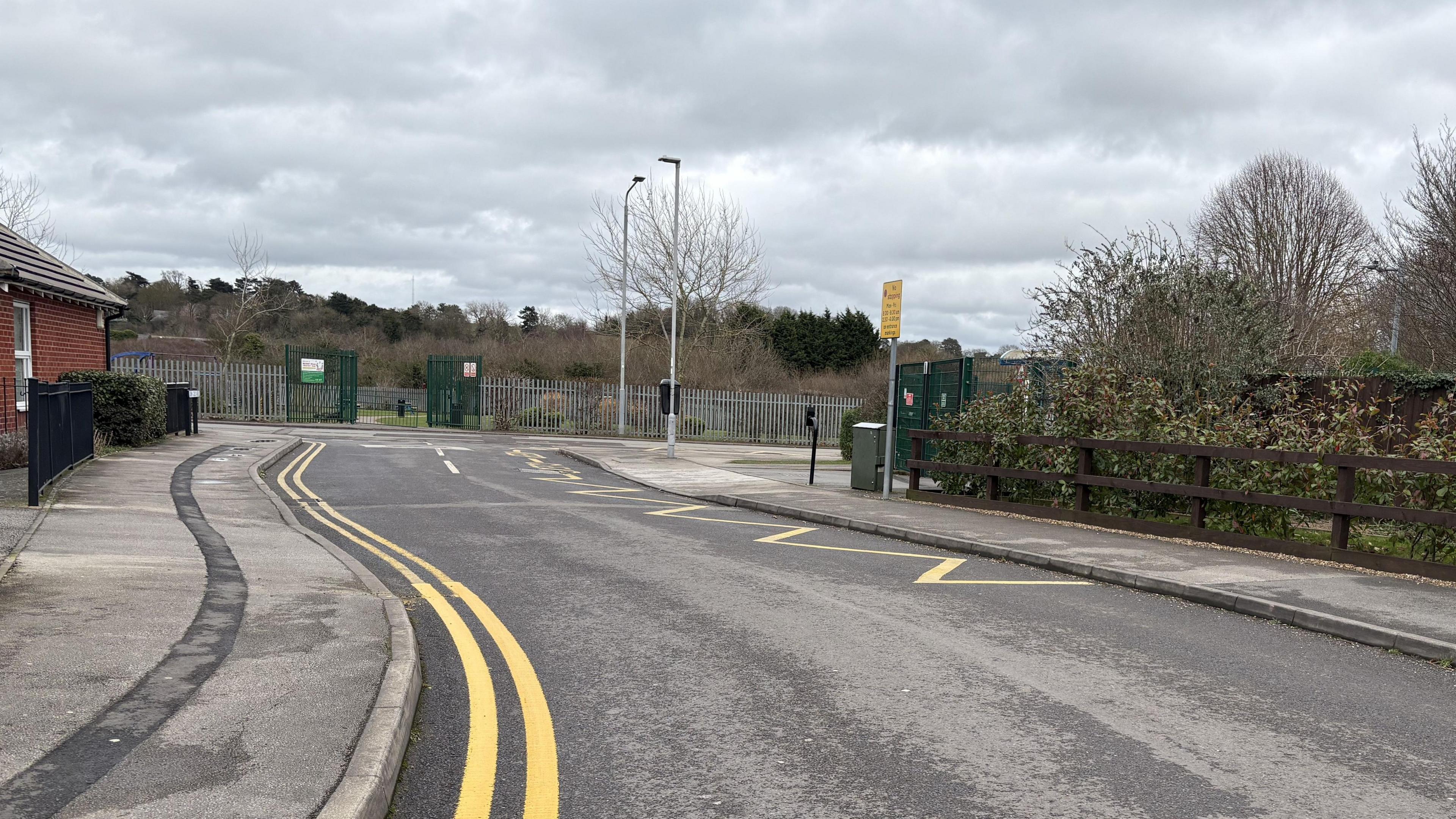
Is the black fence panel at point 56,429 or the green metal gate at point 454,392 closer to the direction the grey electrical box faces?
the black fence panel

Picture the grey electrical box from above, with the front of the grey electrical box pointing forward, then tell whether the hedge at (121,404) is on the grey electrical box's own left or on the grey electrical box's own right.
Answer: on the grey electrical box's own right

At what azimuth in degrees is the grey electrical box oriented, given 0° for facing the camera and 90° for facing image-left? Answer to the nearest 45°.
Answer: approximately 45°

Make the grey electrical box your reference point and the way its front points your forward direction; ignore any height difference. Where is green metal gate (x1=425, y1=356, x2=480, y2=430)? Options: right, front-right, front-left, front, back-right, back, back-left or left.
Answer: right

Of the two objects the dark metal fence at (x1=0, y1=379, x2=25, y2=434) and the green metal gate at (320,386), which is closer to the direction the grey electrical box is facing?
the dark metal fence

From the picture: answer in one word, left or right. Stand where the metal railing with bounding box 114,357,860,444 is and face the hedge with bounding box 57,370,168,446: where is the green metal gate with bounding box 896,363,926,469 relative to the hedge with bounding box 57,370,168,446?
left

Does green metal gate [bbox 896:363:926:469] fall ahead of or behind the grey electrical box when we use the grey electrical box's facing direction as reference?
behind

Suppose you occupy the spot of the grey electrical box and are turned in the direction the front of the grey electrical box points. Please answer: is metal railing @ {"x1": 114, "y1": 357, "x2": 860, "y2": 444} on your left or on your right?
on your right

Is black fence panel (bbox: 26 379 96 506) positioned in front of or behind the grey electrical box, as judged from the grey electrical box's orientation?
in front

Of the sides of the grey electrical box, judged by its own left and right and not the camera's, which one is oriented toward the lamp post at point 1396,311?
back

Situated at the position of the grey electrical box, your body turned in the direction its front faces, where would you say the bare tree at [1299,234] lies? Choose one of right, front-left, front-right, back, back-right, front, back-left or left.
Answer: back

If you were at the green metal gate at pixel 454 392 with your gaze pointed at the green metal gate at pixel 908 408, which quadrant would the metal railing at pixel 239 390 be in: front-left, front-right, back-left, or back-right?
back-right

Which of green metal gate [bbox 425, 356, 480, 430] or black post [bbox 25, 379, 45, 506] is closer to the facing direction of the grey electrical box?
the black post

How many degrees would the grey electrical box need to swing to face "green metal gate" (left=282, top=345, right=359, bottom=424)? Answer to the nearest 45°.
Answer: approximately 90° to its right

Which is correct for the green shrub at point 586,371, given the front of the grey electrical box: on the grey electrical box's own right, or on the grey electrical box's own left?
on the grey electrical box's own right
